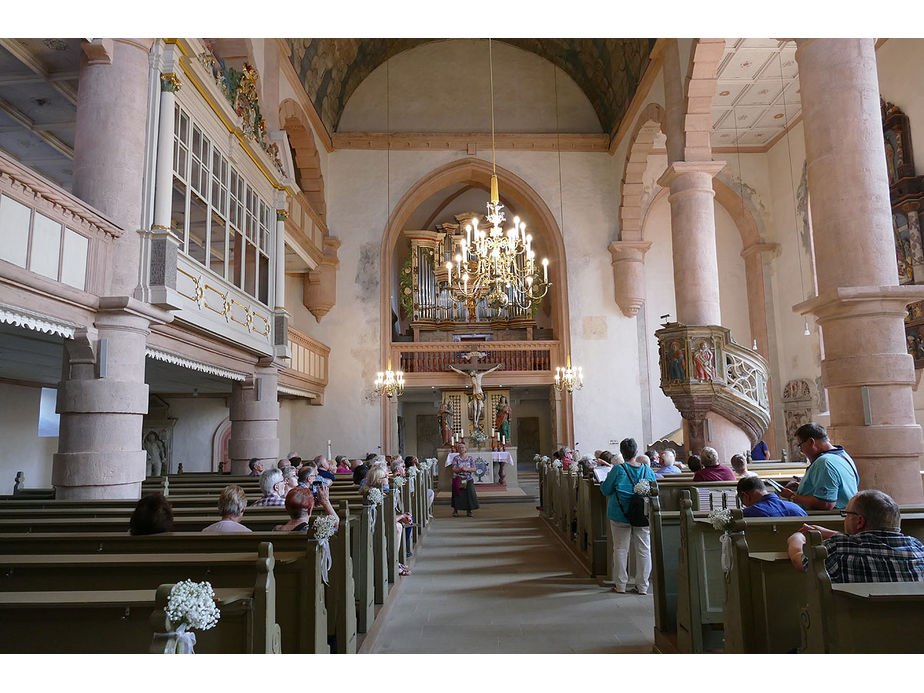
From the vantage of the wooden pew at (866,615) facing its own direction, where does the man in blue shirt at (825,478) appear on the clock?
The man in blue shirt is roughly at 12 o'clock from the wooden pew.

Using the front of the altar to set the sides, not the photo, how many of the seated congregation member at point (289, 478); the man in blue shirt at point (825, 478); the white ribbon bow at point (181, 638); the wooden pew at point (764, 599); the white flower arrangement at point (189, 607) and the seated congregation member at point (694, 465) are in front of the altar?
6

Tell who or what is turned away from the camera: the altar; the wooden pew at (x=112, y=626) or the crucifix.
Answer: the wooden pew

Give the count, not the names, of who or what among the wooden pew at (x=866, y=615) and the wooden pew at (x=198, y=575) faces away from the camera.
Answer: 2

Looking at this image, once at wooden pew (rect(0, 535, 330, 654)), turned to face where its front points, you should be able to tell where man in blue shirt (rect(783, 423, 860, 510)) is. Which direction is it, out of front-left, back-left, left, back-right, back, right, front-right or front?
right

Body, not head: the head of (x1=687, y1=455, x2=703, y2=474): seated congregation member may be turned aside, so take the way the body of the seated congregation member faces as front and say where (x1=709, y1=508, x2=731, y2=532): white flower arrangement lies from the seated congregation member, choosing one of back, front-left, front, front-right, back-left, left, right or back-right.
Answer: back

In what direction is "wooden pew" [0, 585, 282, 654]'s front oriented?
away from the camera

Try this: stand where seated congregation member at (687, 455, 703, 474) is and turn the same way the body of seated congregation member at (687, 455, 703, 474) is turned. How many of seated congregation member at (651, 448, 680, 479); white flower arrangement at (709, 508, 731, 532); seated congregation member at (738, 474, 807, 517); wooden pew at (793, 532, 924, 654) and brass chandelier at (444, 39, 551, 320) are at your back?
3

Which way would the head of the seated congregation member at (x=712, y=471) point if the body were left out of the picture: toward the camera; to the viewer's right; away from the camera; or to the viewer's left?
away from the camera

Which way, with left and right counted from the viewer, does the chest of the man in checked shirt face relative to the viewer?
facing away from the viewer and to the left of the viewer

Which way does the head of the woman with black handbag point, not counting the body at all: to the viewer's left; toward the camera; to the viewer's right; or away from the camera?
away from the camera

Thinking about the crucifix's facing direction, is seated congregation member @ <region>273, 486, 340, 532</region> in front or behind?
in front

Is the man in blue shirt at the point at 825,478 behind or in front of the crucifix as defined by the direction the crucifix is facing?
in front

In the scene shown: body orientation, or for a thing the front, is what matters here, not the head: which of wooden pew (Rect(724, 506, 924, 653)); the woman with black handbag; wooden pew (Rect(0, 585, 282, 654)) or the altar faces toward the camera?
the altar

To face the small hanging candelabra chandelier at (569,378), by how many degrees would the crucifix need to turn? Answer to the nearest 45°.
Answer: approximately 90° to its left

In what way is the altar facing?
toward the camera

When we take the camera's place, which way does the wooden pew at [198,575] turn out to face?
facing away from the viewer

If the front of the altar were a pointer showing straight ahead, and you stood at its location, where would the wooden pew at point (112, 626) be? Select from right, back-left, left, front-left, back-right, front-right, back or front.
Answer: front

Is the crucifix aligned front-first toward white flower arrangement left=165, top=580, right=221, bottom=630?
yes

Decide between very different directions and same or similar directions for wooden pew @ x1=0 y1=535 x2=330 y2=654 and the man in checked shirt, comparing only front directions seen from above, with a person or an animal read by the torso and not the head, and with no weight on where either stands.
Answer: same or similar directions

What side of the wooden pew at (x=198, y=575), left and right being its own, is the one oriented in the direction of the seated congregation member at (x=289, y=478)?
front

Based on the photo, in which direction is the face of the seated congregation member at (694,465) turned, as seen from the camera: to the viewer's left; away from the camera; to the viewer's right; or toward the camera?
away from the camera

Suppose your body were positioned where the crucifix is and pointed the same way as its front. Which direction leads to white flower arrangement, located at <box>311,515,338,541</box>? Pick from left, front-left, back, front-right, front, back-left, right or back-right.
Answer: front

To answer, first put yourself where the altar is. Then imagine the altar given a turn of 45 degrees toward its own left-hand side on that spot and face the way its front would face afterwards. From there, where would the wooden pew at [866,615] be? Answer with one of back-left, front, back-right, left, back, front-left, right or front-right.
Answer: front-right

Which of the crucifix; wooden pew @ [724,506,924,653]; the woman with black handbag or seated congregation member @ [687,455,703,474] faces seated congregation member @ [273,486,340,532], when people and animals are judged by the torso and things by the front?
the crucifix
